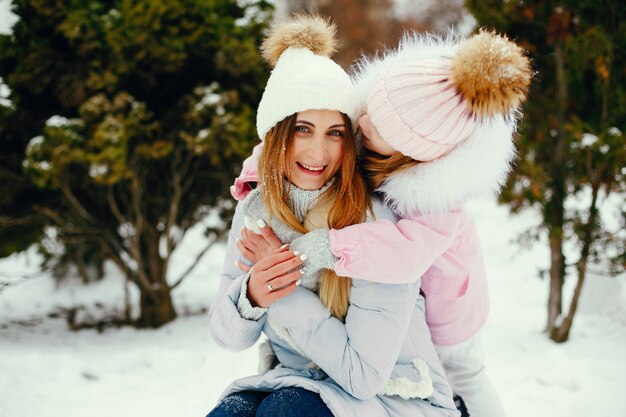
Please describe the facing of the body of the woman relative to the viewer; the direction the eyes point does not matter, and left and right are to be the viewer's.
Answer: facing the viewer and to the left of the viewer

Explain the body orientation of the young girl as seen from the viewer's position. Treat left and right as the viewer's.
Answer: facing to the left of the viewer

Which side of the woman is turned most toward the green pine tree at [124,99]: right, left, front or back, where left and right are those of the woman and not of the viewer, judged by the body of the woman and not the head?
right

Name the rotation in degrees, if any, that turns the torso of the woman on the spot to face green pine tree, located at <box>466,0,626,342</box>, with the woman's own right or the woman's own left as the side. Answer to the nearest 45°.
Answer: approximately 180°
